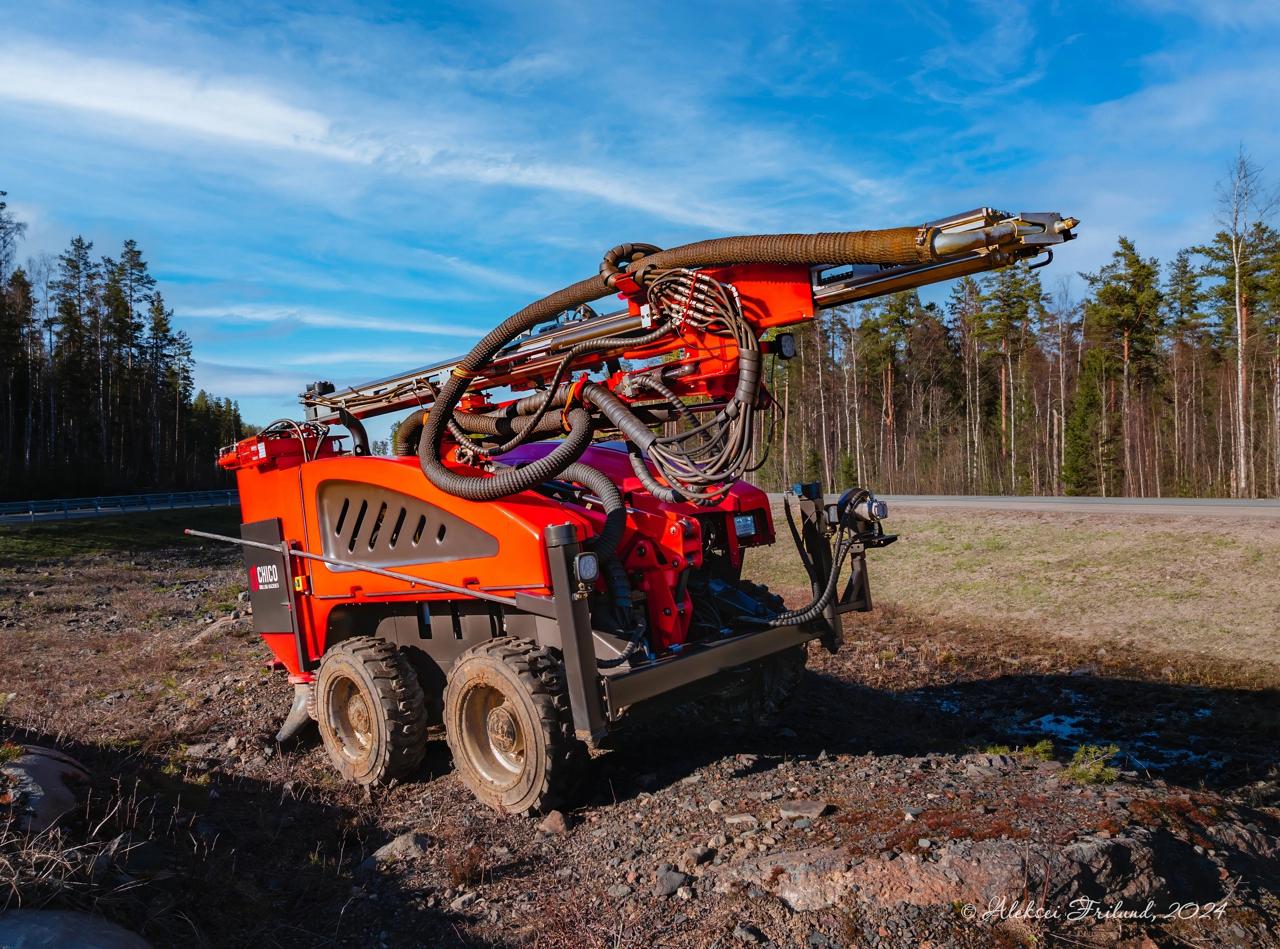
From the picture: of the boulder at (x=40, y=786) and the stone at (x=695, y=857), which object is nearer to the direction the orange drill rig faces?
the stone

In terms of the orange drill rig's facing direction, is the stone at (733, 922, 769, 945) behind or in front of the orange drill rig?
in front

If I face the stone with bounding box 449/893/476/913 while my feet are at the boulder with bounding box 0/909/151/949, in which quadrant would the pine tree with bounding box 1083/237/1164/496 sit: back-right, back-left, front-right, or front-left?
front-left

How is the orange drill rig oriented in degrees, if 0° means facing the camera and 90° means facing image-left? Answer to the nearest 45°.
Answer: approximately 315°

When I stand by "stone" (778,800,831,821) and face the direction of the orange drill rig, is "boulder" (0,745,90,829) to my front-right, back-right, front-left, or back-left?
front-left

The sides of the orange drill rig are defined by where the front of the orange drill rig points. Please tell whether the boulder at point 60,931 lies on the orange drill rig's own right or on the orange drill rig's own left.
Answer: on the orange drill rig's own right

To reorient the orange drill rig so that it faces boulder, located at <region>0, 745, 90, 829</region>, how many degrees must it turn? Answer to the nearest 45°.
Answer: approximately 90° to its right

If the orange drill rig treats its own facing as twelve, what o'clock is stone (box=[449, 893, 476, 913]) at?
The stone is roughly at 2 o'clock from the orange drill rig.

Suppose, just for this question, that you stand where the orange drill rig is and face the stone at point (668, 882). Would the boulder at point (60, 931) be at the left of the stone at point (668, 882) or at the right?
right

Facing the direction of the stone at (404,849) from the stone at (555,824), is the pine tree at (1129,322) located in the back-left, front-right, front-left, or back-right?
back-right

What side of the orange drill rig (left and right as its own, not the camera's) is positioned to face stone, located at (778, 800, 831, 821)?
front
